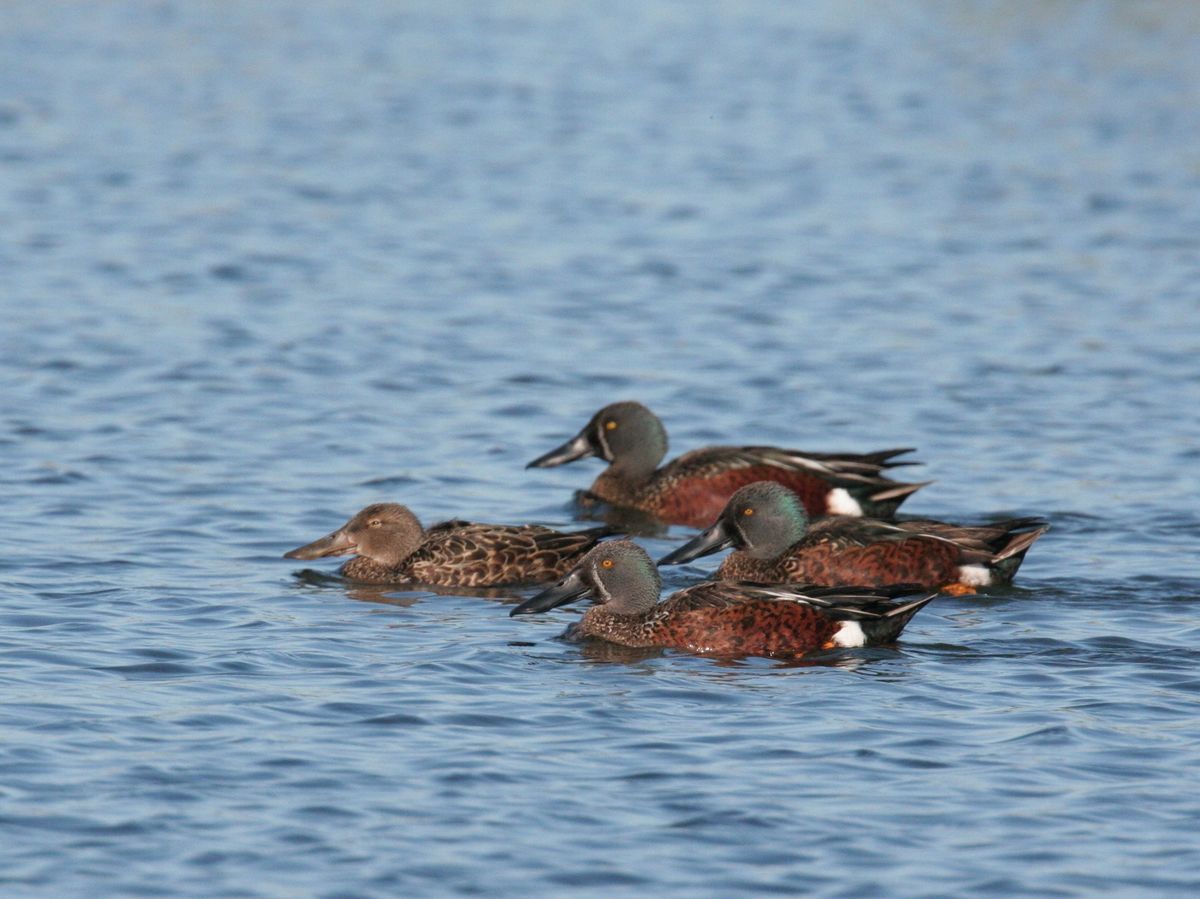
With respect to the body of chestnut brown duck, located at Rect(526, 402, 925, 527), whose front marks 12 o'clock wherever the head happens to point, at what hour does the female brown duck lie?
The female brown duck is roughly at 10 o'clock from the chestnut brown duck.

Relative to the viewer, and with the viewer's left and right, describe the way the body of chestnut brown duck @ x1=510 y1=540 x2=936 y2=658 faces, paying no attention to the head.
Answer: facing to the left of the viewer

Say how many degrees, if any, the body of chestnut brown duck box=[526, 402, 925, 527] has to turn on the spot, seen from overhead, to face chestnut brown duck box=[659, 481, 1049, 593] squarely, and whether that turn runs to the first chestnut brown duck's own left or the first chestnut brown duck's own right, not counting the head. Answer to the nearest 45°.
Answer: approximately 90° to the first chestnut brown duck's own left

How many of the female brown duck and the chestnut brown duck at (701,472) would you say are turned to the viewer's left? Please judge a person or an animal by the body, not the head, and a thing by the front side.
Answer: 2

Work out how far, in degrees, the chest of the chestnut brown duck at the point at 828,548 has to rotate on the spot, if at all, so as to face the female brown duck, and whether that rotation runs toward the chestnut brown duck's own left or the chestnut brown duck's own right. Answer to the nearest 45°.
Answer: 0° — it already faces it

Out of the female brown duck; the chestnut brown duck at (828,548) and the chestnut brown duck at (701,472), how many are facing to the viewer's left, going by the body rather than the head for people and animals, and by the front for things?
3

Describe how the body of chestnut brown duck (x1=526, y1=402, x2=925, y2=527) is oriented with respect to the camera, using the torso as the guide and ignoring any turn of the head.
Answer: to the viewer's left

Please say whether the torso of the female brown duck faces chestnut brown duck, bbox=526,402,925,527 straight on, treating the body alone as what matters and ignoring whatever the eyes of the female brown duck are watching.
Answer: no

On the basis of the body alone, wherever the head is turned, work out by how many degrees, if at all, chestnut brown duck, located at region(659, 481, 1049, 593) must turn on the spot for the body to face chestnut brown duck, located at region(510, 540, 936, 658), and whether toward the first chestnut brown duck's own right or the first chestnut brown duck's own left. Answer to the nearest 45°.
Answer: approximately 90° to the first chestnut brown duck's own left

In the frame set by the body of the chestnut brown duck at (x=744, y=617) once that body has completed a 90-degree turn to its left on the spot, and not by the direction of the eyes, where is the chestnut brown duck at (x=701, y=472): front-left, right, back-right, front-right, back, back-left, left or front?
back

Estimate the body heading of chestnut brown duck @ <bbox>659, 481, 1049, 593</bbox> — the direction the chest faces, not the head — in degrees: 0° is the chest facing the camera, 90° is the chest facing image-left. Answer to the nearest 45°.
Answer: approximately 90°

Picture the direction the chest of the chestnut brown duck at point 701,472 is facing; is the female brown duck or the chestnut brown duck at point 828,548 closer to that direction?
the female brown duck

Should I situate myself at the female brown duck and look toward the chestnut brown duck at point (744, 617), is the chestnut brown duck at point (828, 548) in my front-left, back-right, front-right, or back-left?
front-left

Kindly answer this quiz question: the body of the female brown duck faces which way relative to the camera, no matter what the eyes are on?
to the viewer's left

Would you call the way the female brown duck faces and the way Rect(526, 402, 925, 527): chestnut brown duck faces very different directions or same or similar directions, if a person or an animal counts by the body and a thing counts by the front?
same or similar directions
